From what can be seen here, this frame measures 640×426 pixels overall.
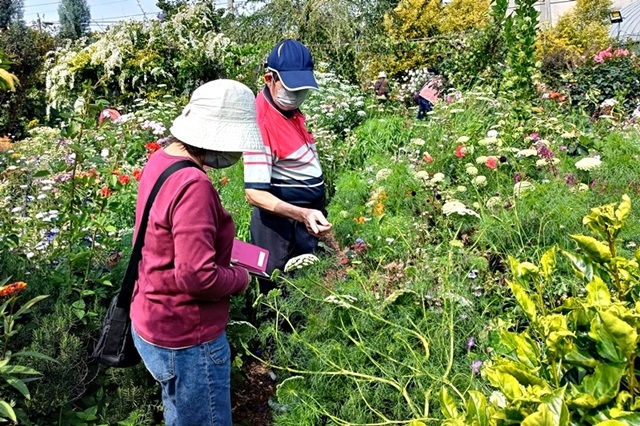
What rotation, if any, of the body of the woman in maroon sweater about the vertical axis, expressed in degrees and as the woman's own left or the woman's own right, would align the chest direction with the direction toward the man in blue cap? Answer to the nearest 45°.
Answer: approximately 45° to the woman's own left

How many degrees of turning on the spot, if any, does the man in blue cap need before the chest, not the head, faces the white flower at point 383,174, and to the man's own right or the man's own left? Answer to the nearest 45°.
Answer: approximately 90° to the man's own left

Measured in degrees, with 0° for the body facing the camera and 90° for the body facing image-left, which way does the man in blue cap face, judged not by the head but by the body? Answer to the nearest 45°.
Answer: approximately 315°

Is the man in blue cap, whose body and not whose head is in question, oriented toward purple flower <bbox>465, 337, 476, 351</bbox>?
yes

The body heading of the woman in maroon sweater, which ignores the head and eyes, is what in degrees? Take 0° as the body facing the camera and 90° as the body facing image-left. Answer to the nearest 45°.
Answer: approximately 270°

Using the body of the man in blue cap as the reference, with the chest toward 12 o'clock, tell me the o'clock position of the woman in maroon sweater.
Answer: The woman in maroon sweater is roughly at 2 o'clock from the man in blue cap.

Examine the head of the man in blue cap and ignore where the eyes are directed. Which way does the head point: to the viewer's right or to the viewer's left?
to the viewer's right

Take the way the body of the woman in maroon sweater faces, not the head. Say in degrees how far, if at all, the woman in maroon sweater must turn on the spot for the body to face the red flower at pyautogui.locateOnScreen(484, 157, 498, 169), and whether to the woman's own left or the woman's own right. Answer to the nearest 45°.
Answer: approximately 45° to the woman's own left

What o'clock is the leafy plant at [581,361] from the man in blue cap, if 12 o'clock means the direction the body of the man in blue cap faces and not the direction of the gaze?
The leafy plant is roughly at 1 o'clock from the man in blue cap.
